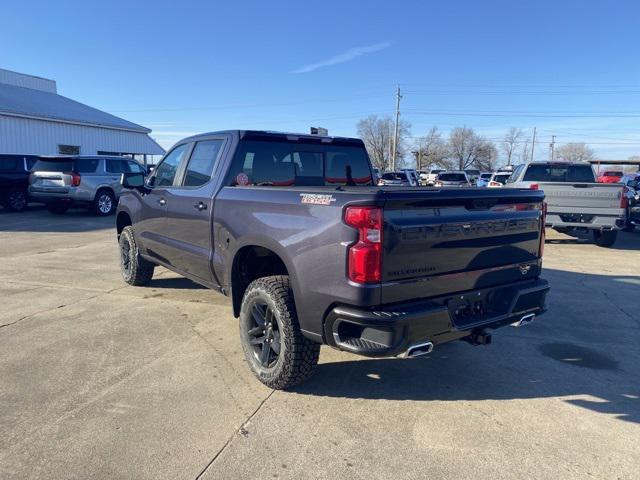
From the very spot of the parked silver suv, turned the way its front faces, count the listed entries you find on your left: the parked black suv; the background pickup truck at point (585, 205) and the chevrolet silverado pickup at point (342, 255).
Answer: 1

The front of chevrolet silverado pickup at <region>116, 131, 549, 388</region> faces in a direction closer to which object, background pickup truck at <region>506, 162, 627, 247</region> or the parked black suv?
the parked black suv

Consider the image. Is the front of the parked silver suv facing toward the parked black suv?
no

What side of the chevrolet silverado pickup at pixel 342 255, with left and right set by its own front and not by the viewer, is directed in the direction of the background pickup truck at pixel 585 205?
right

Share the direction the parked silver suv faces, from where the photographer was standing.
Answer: facing away from the viewer and to the right of the viewer

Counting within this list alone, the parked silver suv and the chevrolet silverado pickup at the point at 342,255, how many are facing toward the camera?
0

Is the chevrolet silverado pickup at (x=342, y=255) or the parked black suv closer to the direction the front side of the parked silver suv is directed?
the parked black suv

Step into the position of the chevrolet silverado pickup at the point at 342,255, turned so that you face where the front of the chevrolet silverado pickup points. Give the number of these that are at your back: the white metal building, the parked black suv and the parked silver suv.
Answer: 0

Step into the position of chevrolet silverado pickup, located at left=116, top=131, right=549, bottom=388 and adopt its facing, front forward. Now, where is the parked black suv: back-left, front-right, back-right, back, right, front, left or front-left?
front

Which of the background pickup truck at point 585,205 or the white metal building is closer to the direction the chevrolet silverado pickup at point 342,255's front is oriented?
the white metal building

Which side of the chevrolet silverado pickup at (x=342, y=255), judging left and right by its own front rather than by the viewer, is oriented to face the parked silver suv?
front

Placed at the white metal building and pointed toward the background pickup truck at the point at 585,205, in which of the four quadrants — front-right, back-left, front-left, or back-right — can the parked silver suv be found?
front-right

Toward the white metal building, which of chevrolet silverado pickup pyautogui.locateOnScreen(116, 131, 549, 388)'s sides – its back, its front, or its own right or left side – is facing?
front

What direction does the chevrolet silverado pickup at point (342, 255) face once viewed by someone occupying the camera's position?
facing away from the viewer and to the left of the viewer

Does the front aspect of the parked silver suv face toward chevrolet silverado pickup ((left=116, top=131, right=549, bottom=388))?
no

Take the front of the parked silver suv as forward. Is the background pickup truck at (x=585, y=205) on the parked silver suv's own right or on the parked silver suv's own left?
on the parked silver suv's own right

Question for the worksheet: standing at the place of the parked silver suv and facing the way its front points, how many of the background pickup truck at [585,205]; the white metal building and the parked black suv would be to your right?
1
